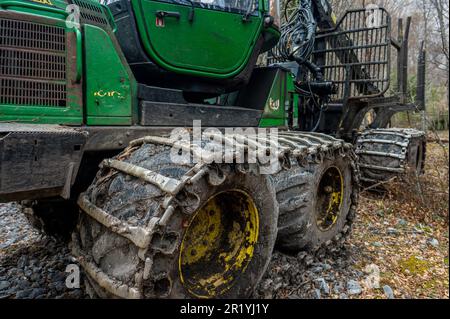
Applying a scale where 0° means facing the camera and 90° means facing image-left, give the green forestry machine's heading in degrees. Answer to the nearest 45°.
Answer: approximately 45°
